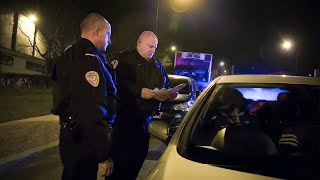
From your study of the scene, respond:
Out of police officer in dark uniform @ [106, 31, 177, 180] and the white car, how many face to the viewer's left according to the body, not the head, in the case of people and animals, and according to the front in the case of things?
0

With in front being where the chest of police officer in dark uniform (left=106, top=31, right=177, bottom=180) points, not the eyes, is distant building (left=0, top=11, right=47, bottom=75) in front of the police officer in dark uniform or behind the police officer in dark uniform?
behind

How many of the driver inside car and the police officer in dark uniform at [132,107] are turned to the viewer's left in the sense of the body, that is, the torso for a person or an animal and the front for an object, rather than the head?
0

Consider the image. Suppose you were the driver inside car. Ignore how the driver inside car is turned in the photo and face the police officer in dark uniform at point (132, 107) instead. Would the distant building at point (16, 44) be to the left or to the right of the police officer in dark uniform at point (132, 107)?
right
